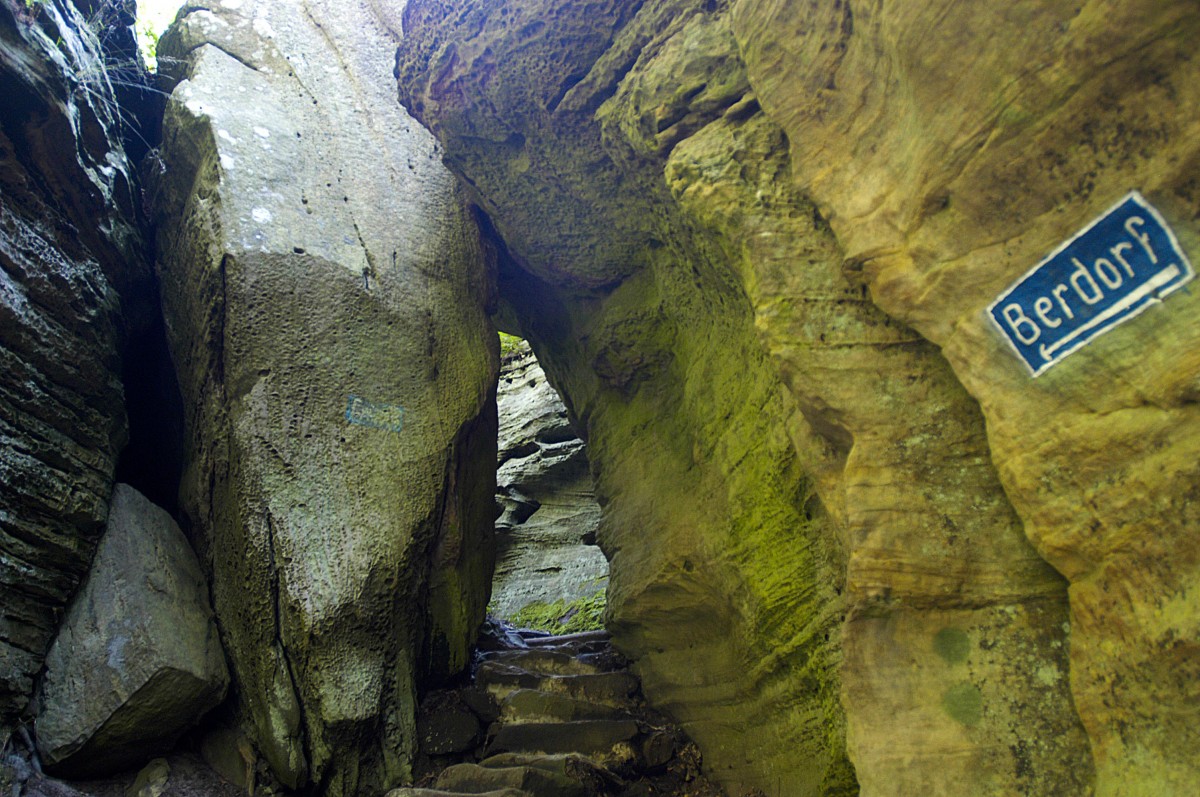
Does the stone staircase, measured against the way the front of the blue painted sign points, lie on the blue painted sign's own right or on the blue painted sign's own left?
on the blue painted sign's own right

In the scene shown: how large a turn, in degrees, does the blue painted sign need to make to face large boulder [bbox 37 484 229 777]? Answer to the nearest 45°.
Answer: approximately 45° to its right

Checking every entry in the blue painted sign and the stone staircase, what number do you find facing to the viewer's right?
0

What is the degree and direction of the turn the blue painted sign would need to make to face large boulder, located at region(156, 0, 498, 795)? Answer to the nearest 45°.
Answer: approximately 45° to its right

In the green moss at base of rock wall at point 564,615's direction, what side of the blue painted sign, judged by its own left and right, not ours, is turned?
right

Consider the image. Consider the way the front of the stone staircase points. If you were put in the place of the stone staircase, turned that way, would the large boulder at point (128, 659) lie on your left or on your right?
on your right
